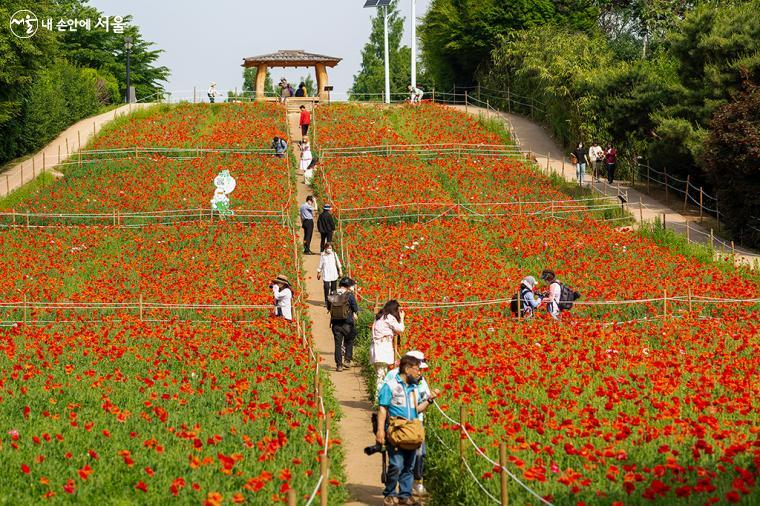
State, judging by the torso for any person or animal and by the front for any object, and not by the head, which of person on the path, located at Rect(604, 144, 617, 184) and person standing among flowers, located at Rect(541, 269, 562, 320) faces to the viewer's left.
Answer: person standing among flowers, located at Rect(541, 269, 562, 320)

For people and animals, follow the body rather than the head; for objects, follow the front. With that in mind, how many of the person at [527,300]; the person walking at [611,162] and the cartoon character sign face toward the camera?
2

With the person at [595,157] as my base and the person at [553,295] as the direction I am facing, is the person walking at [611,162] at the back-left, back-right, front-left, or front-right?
front-left

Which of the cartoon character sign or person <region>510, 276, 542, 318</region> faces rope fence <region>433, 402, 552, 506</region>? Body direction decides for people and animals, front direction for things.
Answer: the cartoon character sign

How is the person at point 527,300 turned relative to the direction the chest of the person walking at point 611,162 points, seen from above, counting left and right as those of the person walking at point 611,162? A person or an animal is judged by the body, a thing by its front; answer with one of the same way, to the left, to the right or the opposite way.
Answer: to the left

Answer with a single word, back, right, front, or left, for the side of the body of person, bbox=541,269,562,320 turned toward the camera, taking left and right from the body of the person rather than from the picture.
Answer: left

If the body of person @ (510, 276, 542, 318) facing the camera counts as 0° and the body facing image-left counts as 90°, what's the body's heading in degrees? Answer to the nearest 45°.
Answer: approximately 270°

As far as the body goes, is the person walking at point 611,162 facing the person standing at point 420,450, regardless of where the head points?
yes

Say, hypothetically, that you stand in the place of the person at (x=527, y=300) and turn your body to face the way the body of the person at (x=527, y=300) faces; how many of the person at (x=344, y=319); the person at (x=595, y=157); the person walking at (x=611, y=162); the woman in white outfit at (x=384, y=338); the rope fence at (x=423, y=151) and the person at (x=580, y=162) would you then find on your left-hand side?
4

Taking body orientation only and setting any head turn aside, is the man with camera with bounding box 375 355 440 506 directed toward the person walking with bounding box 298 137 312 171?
no

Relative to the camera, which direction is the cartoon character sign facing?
toward the camera

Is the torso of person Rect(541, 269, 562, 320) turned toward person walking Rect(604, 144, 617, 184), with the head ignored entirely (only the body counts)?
no

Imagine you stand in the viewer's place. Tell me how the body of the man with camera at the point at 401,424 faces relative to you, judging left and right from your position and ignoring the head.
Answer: facing the viewer and to the right of the viewer

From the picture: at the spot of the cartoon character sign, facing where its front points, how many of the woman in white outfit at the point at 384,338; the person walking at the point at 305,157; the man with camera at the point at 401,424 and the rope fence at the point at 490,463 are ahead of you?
3

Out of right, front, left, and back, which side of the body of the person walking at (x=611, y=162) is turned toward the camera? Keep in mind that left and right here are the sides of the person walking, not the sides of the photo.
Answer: front

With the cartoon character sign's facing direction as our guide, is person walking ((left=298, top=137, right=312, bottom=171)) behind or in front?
behind

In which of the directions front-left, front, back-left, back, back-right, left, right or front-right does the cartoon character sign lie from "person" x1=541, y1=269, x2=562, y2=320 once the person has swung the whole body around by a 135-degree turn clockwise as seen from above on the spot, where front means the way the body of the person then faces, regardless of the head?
left
